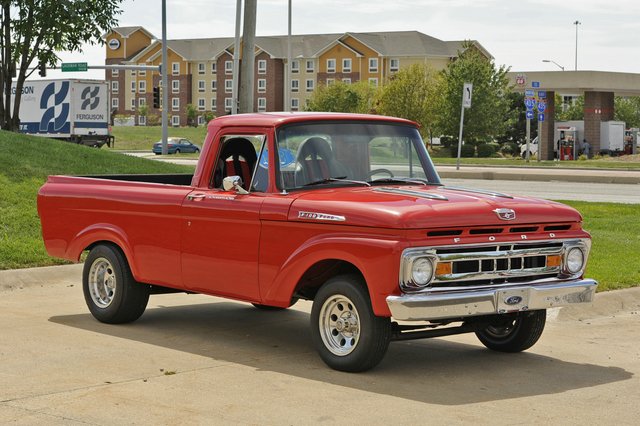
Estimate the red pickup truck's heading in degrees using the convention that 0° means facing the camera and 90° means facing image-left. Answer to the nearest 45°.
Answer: approximately 315°

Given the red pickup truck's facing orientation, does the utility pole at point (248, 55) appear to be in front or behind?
behind

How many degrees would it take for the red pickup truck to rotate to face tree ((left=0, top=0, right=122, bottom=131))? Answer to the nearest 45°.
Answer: approximately 135° to its left
